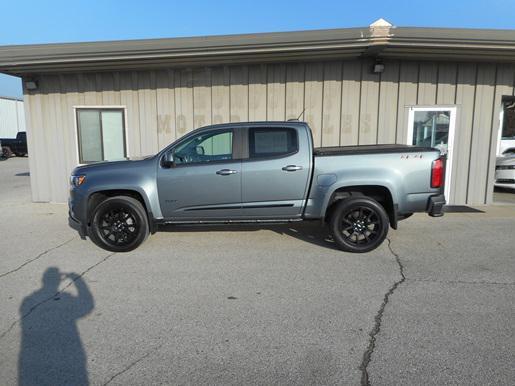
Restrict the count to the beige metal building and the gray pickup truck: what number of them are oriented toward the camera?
1

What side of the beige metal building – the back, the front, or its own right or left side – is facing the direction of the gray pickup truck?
front

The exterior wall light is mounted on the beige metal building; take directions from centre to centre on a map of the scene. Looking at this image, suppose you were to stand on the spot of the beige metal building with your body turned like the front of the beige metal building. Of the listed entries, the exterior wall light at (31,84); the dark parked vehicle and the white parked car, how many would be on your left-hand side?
1

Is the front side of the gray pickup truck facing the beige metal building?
no

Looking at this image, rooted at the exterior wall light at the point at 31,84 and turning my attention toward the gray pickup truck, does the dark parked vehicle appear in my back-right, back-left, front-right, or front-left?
back-left

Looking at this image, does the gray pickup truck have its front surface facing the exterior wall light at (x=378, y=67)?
no

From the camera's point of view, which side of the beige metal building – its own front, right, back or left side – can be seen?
front

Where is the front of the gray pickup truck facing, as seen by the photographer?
facing to the left of the viewer

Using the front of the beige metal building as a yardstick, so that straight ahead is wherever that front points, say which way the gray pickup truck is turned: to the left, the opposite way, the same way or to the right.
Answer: to the right

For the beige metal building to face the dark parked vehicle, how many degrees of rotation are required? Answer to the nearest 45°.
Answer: approximately 135° to its right

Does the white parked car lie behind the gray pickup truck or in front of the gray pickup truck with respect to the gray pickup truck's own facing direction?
behind

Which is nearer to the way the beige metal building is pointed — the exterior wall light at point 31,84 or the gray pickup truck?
the gray pickup truck

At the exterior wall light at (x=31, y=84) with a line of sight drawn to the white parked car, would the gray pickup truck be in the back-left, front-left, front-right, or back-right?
front-right

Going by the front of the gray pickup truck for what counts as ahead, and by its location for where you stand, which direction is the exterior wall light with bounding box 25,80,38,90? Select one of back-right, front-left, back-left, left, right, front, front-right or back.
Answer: front-right

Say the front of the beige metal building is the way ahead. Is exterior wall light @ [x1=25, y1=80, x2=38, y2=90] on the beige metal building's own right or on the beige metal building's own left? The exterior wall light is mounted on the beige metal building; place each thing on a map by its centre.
on the beige metal building's own right
